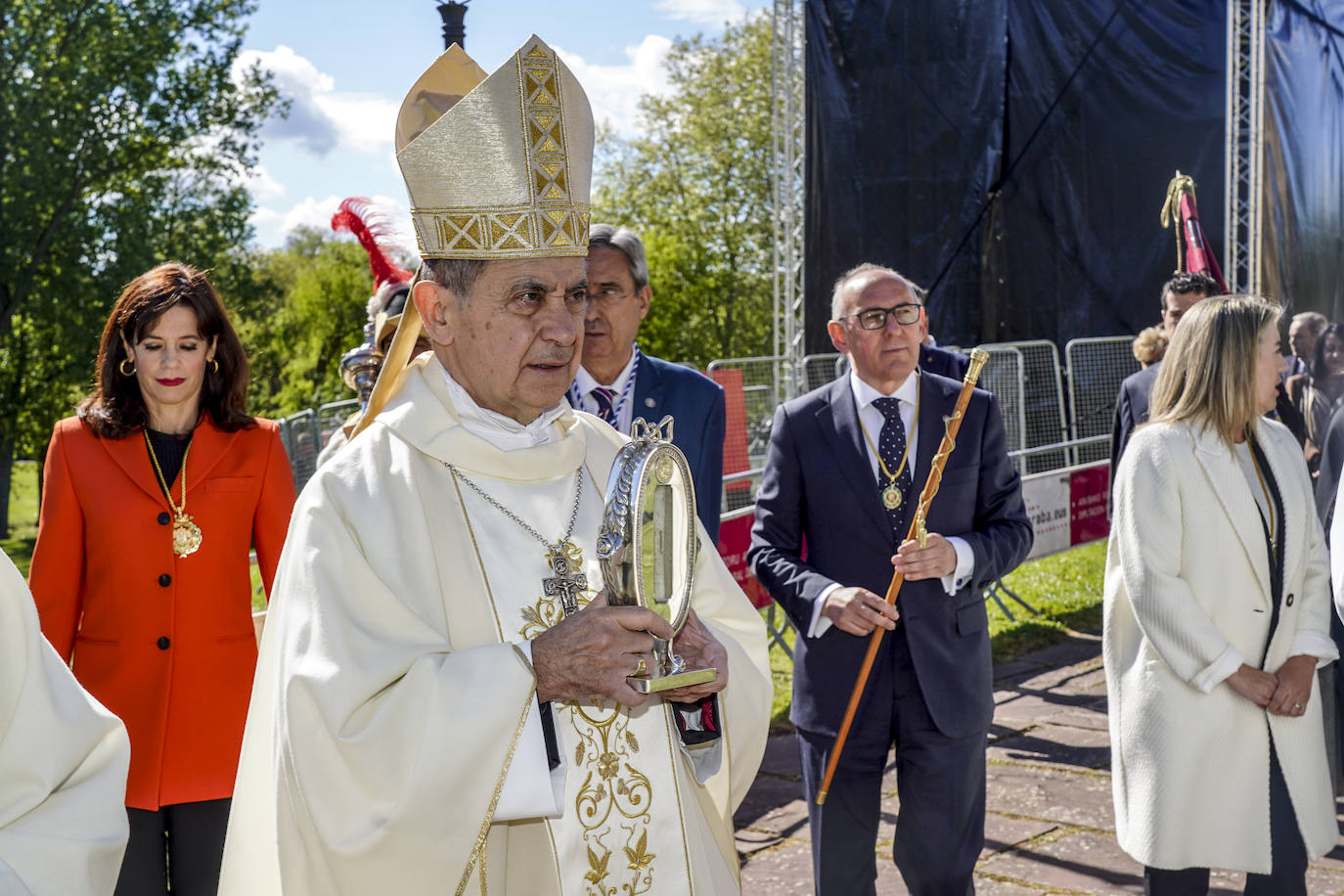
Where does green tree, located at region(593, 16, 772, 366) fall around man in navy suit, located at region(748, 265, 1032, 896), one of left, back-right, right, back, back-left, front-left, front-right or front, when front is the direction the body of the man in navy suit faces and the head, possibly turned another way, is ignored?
back

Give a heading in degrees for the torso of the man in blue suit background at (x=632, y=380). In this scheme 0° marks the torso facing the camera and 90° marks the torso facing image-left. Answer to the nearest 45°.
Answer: approximately 0°

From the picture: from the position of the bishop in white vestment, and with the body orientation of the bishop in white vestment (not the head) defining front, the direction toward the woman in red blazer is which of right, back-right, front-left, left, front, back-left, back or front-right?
back

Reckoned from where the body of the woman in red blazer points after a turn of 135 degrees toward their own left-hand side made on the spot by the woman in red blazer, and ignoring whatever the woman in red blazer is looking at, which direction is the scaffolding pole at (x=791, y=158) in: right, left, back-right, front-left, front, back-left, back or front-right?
front

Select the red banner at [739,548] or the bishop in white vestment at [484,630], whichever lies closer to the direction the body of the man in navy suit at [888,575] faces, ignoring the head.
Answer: the bishop in white vestment

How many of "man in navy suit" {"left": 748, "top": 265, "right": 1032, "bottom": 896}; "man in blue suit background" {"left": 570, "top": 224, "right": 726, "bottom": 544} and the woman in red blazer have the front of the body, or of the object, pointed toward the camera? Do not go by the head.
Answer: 3

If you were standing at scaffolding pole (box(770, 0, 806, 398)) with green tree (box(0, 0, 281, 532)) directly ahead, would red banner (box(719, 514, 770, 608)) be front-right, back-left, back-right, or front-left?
back-left

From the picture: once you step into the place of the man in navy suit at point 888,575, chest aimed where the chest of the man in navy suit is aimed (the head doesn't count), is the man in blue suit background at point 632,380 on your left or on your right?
on your right

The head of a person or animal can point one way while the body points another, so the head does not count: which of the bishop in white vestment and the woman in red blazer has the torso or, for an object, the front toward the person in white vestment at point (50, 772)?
the woman in red blazer

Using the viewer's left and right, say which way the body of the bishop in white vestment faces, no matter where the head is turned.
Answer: facing the viewer and to the right of the viewer

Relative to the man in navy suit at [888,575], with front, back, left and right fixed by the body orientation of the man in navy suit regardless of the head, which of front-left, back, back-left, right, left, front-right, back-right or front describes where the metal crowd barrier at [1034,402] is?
back
